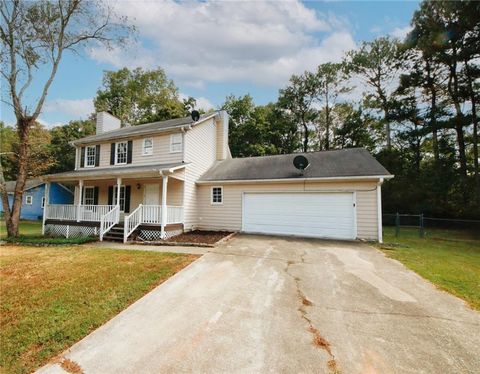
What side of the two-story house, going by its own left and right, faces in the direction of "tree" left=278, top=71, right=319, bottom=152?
back

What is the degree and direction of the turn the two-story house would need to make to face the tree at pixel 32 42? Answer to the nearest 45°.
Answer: approximately 45° to its right

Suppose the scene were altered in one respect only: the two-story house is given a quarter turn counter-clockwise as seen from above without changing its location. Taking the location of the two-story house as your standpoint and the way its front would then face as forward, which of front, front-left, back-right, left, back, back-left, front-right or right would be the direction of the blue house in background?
back

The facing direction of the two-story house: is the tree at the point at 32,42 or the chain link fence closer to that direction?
the tree

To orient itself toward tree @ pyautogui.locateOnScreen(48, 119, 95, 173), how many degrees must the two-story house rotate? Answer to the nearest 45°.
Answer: approximately 90° to its right

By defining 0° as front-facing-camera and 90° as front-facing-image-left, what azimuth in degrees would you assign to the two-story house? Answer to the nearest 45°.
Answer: approximately 45°

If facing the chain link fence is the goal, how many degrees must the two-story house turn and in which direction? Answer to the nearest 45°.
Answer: approximately 135° to its left

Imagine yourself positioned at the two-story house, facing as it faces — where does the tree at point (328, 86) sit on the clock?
The tree is roughly at 6 o'clock from the two-story house.
